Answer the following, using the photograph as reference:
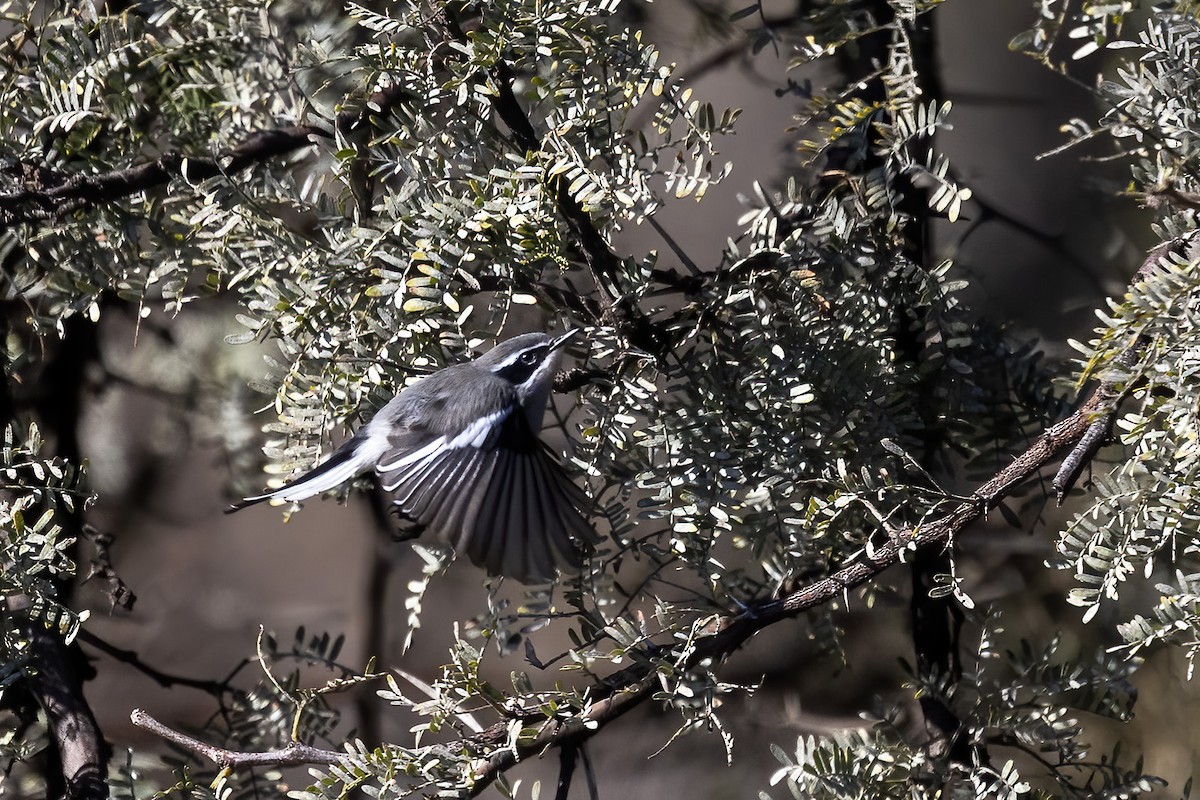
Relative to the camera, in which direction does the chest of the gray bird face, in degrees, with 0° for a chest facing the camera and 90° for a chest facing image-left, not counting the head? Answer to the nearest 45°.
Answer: approximately 270°
